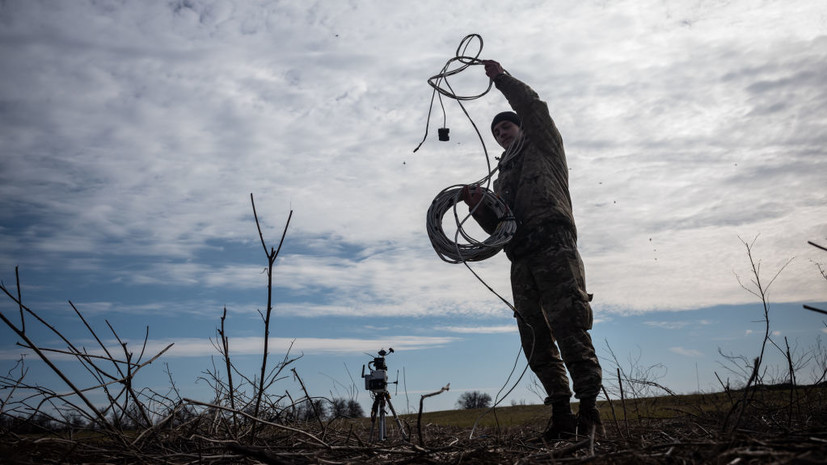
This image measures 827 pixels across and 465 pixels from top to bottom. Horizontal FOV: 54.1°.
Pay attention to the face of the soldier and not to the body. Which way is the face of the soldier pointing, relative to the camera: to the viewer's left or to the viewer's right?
to the viewer's left

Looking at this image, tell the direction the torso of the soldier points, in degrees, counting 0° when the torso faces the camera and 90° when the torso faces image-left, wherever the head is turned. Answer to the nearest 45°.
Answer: approximately 45°

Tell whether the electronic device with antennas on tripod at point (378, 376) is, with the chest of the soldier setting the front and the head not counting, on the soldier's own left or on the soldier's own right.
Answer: on the soldier's own right
